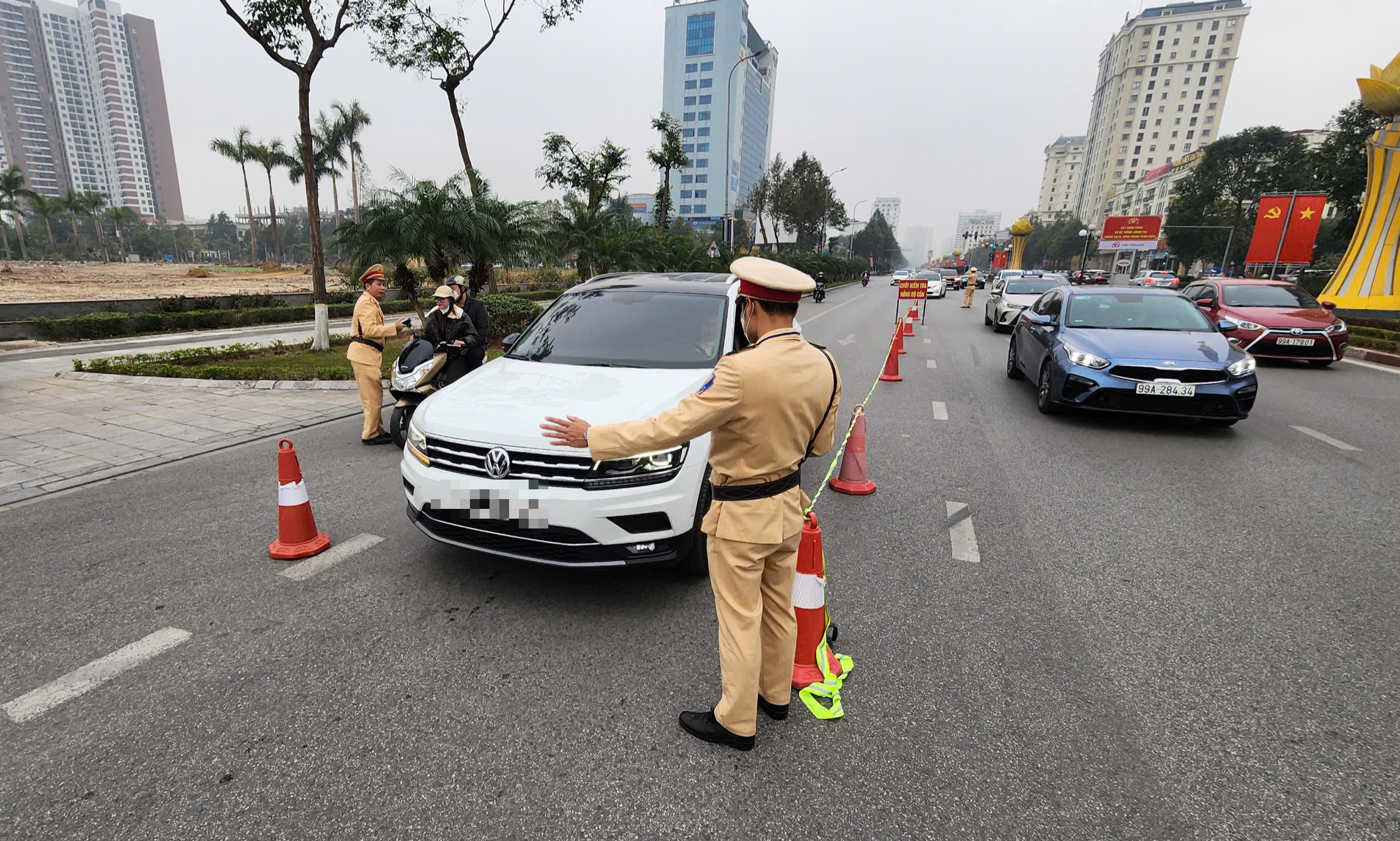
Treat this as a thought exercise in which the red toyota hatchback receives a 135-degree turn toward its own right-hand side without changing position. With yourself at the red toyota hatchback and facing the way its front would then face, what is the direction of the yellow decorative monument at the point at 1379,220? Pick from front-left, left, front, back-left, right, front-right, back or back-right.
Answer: right

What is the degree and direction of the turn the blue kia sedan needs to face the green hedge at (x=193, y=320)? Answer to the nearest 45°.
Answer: approximately 135° to its right

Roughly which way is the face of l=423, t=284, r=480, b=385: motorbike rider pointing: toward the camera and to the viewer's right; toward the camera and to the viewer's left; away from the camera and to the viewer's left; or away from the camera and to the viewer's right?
toward the camera and to the viewer's left

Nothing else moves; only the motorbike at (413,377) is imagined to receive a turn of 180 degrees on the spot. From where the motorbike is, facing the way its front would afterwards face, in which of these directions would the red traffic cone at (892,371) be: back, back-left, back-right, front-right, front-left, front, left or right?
front-right

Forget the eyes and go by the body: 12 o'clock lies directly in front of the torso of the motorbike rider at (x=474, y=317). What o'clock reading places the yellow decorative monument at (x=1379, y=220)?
The yellow decorative monument is roughly at 7 o'clock from the motorbike rider.

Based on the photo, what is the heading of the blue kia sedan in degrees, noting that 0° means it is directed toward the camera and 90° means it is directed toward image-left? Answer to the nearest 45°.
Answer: approximately 315°

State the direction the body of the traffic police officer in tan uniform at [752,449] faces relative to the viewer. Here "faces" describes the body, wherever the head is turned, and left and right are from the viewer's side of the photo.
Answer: facing away from the viewer and to the left of the viewer

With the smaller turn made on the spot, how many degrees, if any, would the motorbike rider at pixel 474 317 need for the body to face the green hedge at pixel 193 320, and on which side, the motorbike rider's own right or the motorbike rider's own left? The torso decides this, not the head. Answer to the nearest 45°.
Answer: approximately 90° to the motorbike rider's own right

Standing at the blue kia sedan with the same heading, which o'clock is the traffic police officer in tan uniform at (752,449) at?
The traffic police officer in tan uniform is roughly at 2 o'clock from the blue kia sedan.

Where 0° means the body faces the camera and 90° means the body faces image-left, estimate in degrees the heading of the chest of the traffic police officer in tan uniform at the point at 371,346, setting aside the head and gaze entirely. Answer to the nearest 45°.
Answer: approximately 270°

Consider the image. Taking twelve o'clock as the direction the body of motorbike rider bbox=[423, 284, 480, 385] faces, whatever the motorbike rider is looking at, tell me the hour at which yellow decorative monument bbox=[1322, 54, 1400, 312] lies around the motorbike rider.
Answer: The yellow decorative monument is roughly at 7 o'clock from the motorbike rider.

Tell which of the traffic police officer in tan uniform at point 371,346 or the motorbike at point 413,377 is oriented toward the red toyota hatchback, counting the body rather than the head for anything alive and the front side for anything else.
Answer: the traffic police officer in tan uniform

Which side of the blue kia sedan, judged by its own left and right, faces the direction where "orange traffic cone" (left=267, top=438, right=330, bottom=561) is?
right
